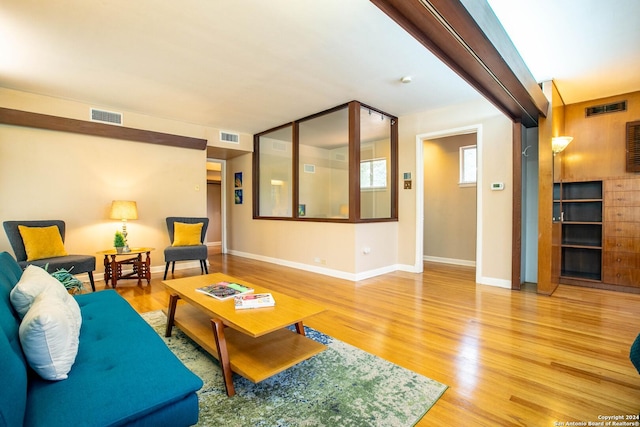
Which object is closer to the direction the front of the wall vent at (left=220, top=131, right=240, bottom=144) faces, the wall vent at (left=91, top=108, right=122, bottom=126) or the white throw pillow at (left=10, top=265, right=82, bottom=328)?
the white throw pillow

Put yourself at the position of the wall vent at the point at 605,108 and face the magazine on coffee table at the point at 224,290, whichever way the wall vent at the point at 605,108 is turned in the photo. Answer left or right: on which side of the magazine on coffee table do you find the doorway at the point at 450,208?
right

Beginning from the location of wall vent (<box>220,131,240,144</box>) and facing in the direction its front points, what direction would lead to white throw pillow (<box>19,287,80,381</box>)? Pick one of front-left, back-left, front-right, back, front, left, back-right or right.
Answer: front-right

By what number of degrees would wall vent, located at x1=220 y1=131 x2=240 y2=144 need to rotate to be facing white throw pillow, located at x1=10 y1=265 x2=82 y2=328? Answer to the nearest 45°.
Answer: approximately 45° to its right

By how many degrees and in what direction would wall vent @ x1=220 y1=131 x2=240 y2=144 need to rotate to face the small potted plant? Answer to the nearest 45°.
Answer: approximately 90° to its right

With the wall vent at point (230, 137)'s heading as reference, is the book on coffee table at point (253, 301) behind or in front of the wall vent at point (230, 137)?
in front

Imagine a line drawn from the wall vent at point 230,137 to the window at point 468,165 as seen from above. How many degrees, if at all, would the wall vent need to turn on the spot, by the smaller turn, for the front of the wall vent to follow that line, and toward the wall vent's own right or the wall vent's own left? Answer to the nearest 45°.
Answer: approximately 45° to the wall vent's own left

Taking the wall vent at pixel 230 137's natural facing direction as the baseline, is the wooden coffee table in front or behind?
in front
